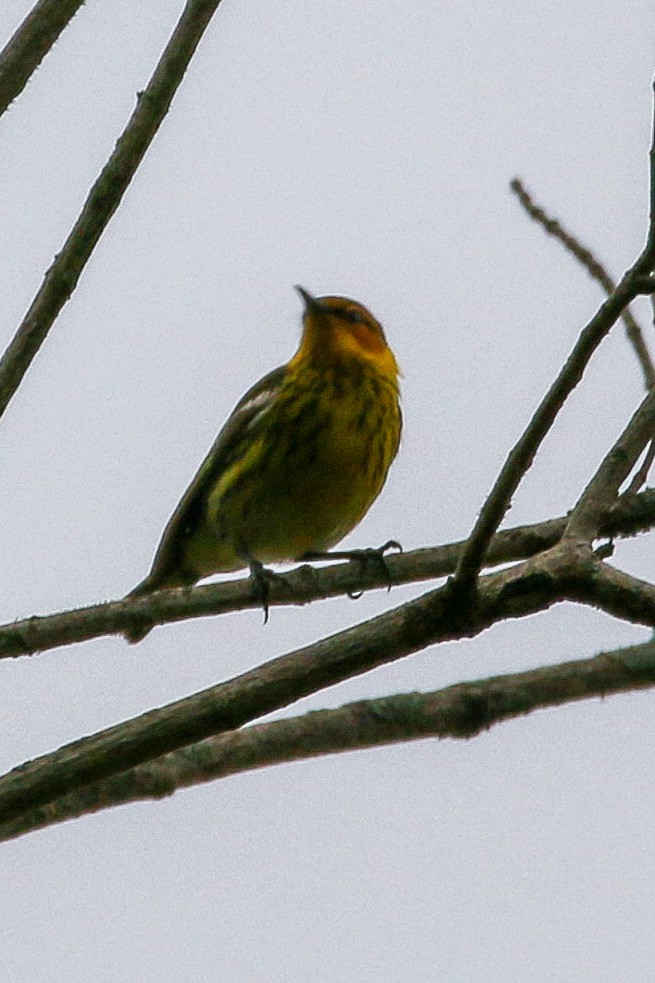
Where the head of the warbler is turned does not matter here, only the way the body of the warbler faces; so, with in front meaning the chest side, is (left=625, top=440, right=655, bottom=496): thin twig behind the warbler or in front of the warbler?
in front

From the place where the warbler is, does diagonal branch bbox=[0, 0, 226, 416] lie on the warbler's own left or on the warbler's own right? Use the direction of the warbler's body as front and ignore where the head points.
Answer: on the warbler's own right

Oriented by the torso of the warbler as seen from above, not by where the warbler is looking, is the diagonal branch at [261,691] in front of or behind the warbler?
in front

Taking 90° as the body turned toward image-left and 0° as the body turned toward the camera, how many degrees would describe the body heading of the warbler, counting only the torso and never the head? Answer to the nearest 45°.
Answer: approximately 315°
